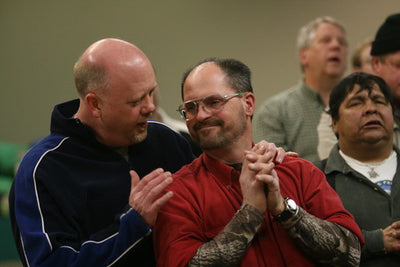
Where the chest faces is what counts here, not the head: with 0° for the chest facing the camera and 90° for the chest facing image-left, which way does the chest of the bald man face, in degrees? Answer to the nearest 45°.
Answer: approximately 315°

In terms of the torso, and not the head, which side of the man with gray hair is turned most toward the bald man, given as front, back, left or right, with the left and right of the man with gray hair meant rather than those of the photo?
right

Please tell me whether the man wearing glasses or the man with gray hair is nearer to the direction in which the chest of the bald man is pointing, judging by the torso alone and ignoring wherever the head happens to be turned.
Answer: the man wearing glasses

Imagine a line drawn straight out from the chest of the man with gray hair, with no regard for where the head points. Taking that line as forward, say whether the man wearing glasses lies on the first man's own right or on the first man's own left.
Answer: on the first man's own right

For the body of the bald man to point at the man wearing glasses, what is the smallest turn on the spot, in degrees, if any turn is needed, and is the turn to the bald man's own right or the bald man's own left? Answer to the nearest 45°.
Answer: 0° — they already face them
